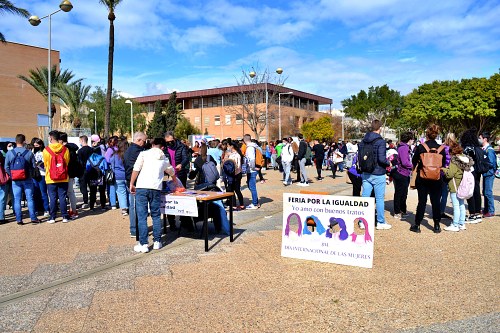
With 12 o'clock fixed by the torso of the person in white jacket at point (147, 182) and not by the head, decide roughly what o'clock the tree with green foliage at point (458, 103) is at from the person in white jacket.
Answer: The tree with green foliage is roughly at 12 o'clock from the person in white jacket.

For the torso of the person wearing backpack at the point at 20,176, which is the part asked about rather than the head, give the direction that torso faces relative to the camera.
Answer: away from the camera

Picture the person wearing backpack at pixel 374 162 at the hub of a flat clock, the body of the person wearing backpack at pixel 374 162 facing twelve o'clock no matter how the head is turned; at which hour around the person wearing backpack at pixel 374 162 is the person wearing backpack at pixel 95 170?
the person wearing backpack at pixel 95 170 is roughly at 8 o'clock from the person wearing backpack at pixel 374 162.

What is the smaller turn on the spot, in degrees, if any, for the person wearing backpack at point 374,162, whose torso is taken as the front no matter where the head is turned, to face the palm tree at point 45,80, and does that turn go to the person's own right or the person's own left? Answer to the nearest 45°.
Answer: approximately 90° to the person's own left

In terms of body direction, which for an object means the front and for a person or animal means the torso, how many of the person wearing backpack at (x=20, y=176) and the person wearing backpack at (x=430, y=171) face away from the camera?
2

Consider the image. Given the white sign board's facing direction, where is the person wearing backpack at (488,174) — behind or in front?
behind

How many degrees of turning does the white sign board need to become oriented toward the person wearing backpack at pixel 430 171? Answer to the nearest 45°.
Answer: approximately 135° to its left

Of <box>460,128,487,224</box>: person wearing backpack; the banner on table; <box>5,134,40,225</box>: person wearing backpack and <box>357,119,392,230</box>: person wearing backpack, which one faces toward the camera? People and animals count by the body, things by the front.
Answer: the banner on table

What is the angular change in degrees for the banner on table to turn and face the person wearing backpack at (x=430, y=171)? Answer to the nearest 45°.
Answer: approximately 90° to its left

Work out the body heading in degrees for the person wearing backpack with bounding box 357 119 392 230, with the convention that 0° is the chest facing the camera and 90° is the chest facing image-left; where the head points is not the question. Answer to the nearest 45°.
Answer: approximately 225°

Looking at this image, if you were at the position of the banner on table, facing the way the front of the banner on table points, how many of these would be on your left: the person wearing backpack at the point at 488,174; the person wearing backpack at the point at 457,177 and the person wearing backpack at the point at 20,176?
2

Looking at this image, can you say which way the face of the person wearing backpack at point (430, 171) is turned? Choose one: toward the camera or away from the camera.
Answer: away from the camera

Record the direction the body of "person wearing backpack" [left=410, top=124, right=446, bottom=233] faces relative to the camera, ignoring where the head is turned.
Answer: away from the camera

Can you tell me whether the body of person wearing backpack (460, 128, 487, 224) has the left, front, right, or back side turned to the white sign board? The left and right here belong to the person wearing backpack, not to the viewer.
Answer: left

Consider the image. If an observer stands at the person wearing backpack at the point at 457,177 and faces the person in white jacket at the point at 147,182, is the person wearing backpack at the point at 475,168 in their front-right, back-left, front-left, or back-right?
back-right
